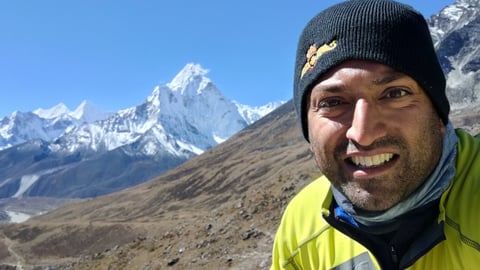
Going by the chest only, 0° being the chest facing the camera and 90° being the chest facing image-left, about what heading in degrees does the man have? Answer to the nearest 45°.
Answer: approximately 0°
